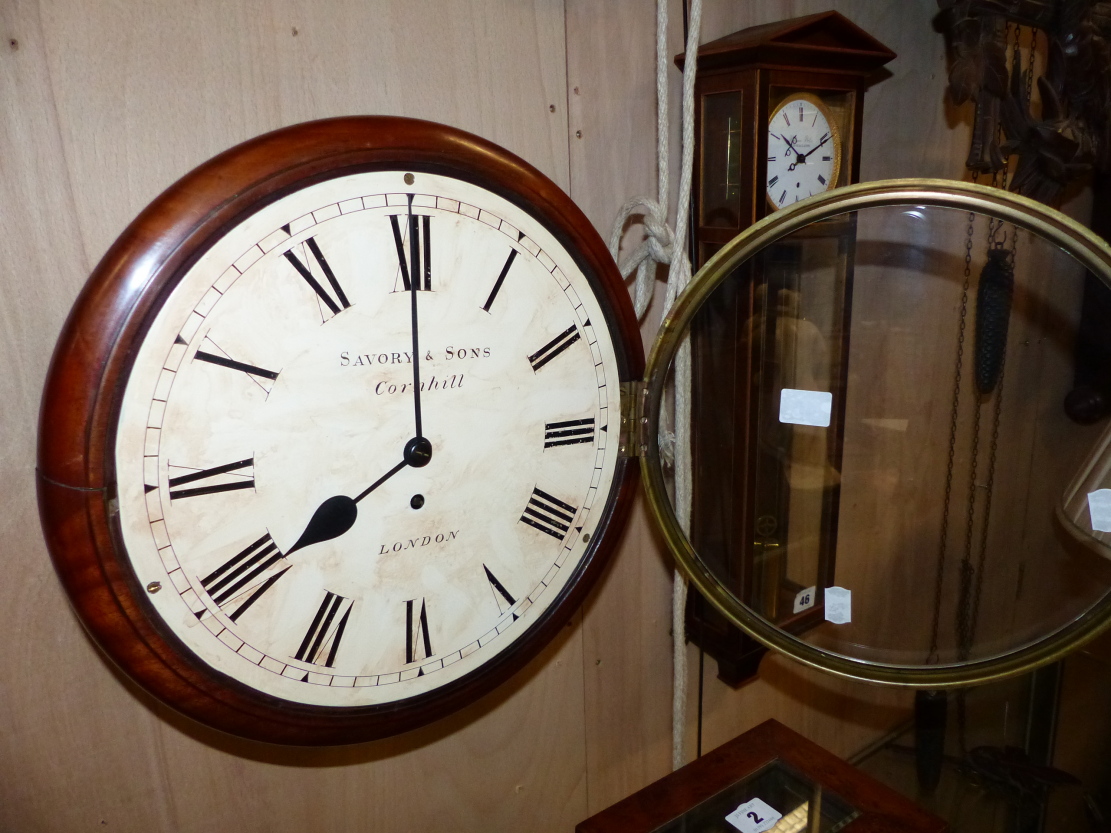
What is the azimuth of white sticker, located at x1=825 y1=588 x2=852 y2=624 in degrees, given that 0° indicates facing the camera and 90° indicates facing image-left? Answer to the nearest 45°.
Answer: approximately 0°
